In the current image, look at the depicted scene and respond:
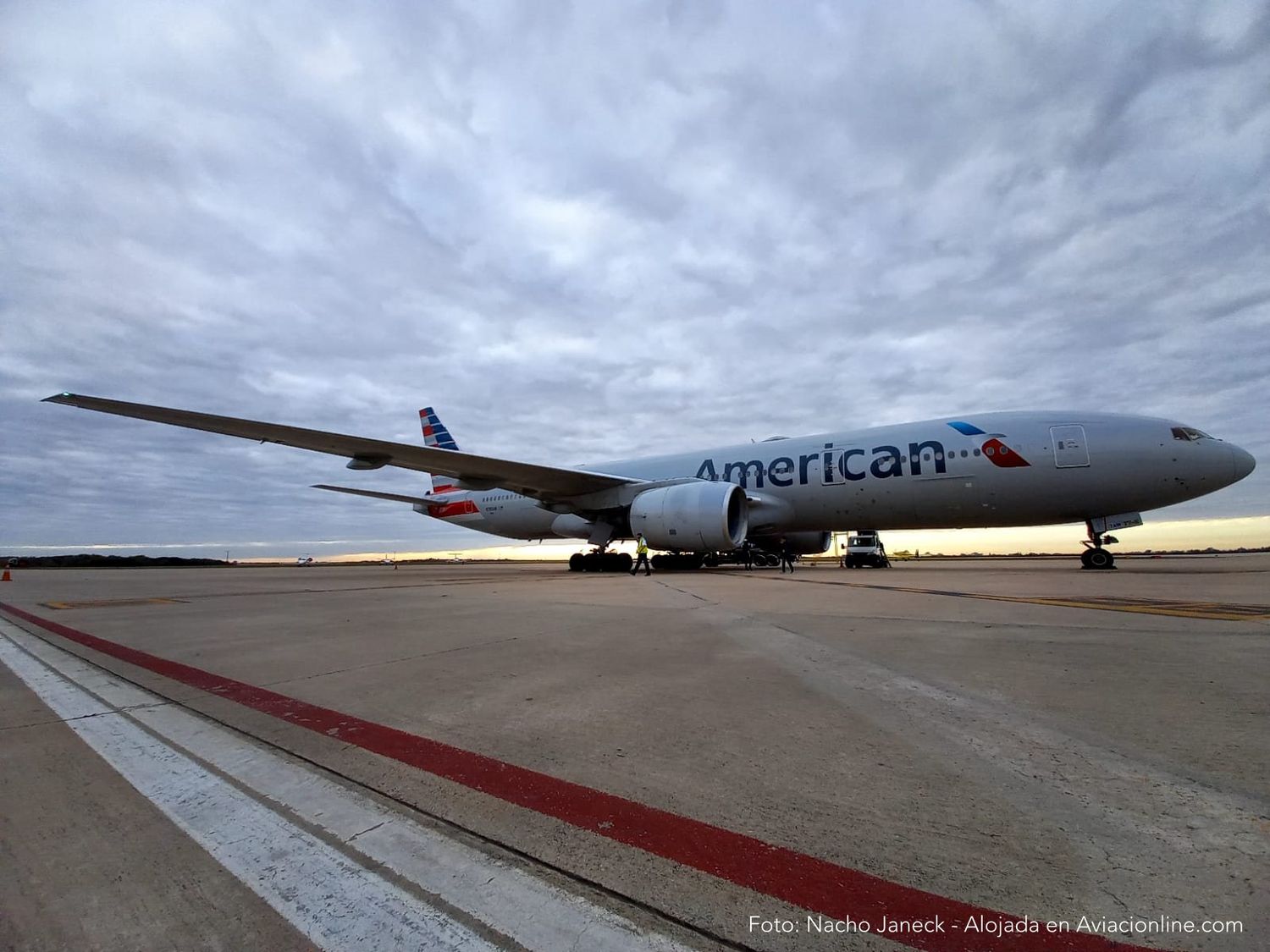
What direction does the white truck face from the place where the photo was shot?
facing the viewer
